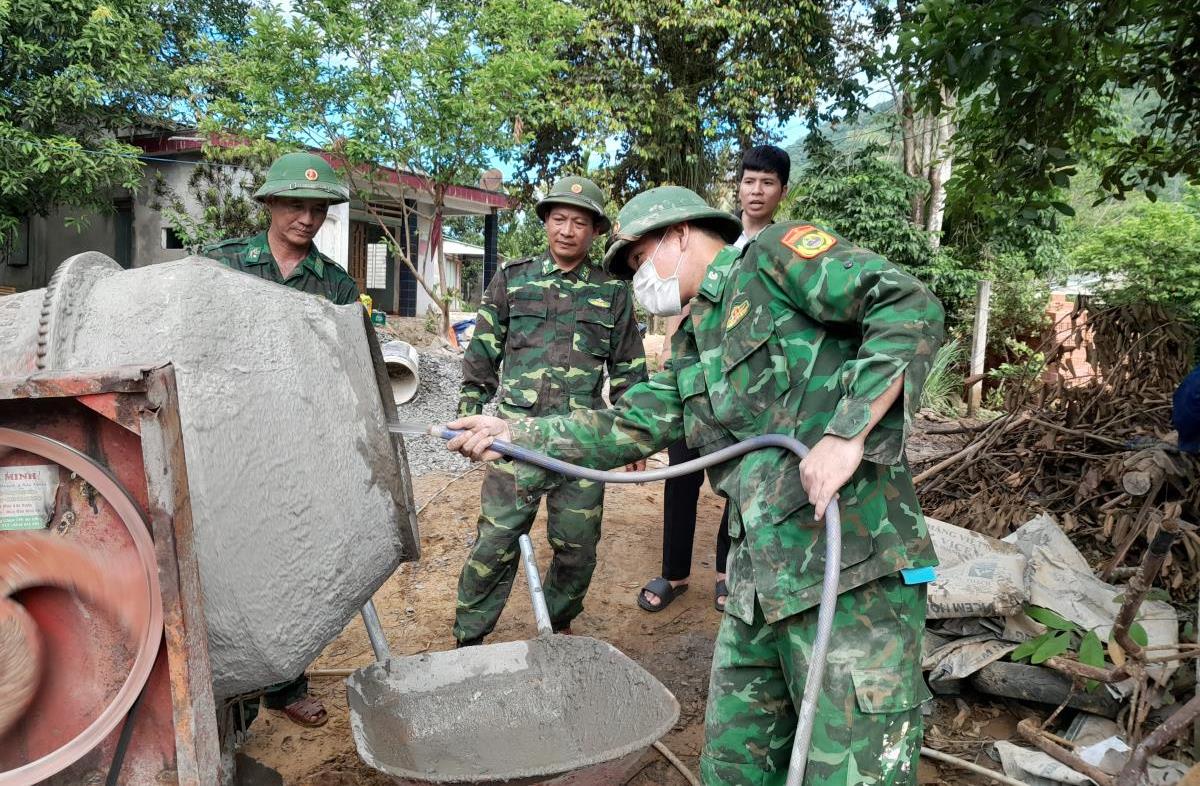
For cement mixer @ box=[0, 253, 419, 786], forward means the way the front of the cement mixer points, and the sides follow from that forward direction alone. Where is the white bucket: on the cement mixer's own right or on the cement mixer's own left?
on the cement mixer's own left

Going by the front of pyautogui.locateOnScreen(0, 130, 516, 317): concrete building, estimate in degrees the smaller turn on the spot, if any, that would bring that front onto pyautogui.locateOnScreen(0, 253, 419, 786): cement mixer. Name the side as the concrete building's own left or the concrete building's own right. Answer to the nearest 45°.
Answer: approximately 45° to the concrete building's own right

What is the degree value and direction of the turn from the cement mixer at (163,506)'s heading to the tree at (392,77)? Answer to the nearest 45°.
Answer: approximately 90° to its left

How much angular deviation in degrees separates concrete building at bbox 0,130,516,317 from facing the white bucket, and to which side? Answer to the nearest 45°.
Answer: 0° — it already faces it

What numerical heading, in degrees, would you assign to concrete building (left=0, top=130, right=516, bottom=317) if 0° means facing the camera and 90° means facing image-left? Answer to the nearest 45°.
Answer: approximately 315°

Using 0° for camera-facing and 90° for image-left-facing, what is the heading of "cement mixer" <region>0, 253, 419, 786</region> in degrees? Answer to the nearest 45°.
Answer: approximately 270°

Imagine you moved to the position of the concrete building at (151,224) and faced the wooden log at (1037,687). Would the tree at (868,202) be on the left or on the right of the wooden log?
left

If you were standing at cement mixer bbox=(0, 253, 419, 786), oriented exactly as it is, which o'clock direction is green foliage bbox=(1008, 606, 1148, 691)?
The green foliage is roughly at 12 o'clock from the cement mixer.

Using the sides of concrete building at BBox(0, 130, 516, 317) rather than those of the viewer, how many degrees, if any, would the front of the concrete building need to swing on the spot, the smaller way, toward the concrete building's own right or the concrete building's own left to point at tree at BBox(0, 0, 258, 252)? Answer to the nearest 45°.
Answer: approximately 45° to the concrete building's own right
